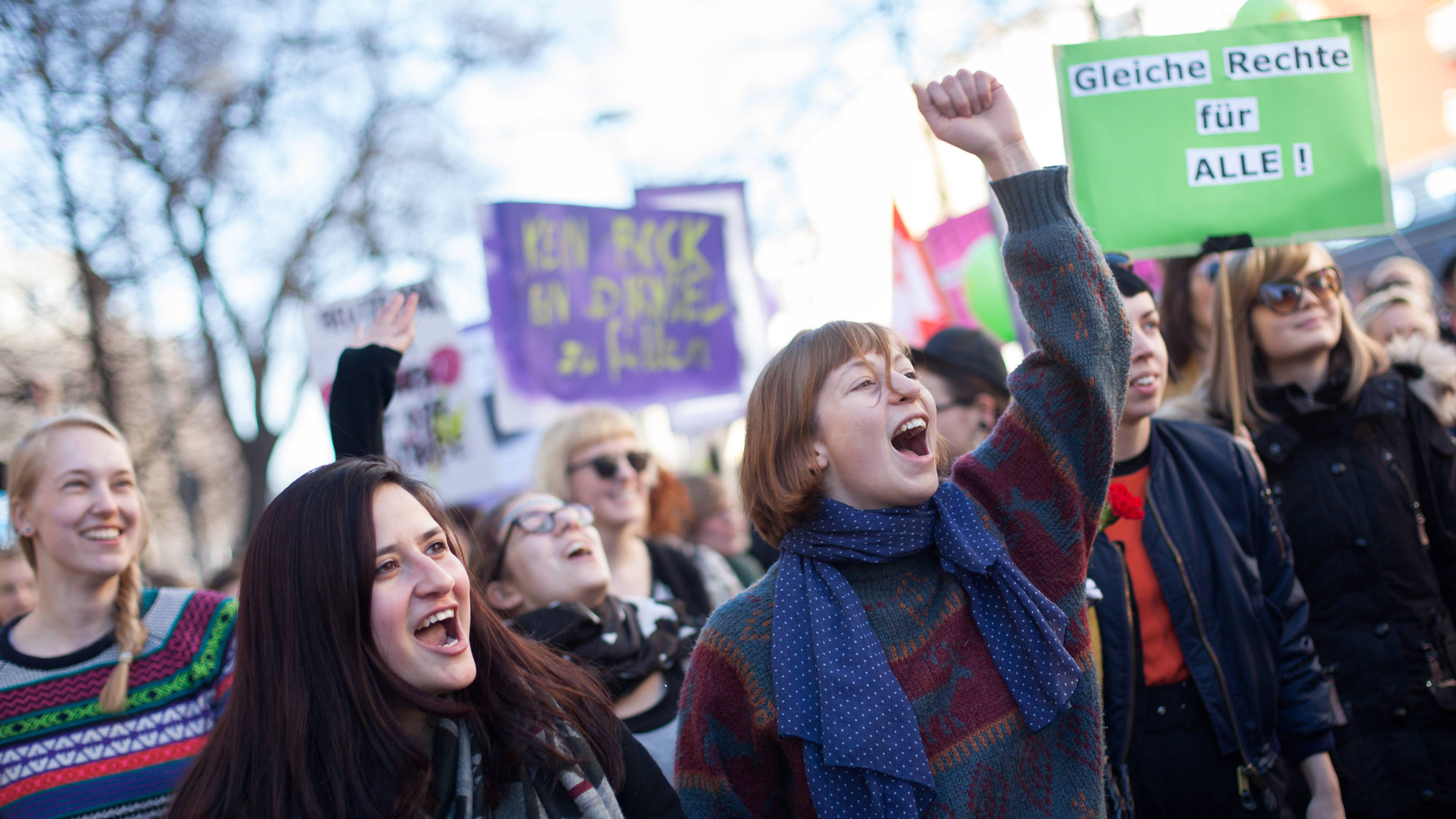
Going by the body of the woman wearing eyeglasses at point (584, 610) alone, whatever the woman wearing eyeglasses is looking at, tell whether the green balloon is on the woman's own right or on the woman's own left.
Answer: on the woman's own left

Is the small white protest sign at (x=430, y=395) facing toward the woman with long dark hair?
yes

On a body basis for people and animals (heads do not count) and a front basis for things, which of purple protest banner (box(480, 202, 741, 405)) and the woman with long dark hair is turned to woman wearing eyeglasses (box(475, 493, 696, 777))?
the purple protest banner

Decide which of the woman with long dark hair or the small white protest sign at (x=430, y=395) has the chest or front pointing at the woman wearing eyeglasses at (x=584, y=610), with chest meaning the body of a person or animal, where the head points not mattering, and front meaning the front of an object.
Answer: the small white protest sign

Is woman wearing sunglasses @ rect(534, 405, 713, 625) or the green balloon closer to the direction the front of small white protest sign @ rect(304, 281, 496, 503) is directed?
the woman wearing sunglasses

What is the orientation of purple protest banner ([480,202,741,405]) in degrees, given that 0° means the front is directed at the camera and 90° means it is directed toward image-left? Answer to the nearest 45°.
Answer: approximately 0°

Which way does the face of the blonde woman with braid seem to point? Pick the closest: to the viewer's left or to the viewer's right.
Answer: to the viewer's right

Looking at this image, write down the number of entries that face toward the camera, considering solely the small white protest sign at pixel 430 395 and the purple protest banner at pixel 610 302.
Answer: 2
